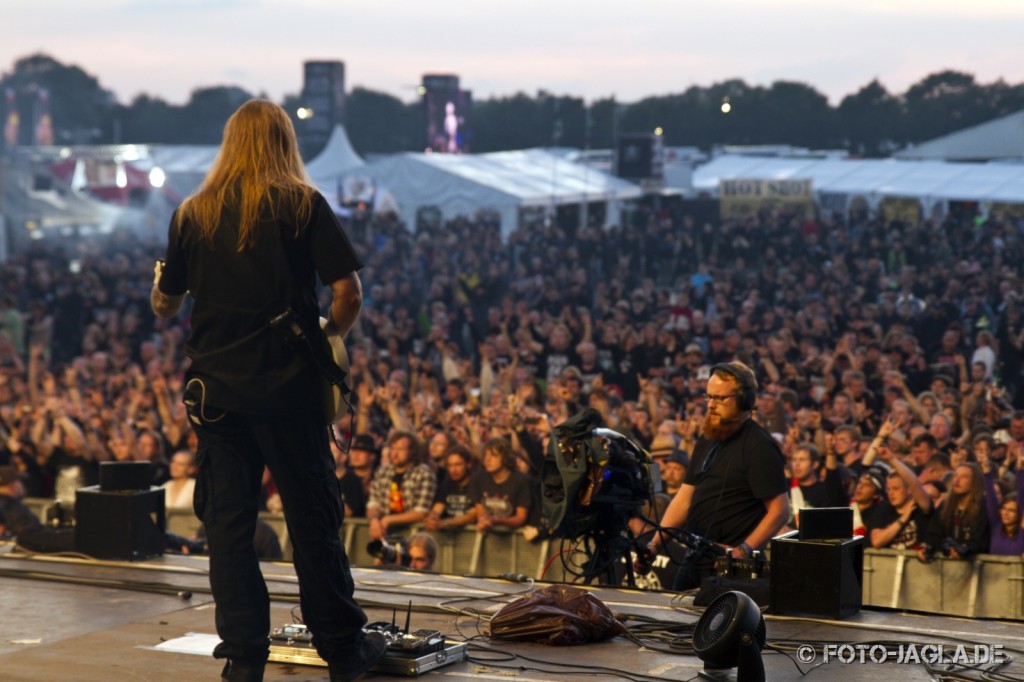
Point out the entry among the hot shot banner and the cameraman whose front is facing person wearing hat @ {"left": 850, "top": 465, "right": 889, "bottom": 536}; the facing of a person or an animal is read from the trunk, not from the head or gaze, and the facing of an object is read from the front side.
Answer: the hot shot banner

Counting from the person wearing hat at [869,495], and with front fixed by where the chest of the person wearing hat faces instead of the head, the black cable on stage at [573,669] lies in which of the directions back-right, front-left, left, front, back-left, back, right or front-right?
front-left

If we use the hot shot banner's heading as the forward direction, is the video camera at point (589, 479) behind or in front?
in front

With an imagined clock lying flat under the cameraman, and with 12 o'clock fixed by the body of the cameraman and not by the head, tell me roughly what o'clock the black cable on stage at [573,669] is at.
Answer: The black cable on stage is roughly at 11 o'clock from the cameraman.

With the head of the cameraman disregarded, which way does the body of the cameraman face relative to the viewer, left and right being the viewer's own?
facing the viewer and to the left of the viewer

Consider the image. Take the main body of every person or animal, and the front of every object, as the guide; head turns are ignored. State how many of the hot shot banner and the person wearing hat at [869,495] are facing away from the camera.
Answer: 0

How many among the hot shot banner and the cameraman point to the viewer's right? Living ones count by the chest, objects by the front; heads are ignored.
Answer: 0

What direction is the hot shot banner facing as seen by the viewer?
toward the camera

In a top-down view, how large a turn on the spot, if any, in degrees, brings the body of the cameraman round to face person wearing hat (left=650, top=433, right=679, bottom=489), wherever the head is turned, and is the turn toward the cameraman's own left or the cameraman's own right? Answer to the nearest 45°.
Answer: approximately 135° to the cameraman's own right

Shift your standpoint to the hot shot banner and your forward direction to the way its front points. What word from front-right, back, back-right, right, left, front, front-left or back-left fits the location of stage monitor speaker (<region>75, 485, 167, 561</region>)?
front

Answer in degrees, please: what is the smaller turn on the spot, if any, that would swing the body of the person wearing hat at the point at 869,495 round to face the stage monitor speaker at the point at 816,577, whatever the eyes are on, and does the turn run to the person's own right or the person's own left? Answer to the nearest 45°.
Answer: approximately 45° to the person's own left

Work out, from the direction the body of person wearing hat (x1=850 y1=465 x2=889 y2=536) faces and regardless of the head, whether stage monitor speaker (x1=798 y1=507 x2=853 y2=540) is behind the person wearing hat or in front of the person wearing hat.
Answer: in front

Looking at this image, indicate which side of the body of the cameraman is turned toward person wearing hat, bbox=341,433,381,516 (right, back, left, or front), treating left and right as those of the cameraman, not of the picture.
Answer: right

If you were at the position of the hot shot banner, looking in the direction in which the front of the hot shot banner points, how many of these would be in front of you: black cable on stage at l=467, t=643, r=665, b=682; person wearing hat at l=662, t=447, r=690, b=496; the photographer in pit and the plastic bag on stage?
4

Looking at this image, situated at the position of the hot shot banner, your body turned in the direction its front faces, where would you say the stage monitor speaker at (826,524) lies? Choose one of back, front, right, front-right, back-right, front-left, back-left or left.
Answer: front

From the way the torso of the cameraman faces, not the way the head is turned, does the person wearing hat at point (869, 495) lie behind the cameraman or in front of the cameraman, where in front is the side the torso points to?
behind

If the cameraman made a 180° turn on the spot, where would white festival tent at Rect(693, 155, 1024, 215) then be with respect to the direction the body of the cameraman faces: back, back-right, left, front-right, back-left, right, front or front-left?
front-left

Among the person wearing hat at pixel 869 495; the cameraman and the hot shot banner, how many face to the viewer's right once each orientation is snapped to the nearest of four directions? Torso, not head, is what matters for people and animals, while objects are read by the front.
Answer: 0

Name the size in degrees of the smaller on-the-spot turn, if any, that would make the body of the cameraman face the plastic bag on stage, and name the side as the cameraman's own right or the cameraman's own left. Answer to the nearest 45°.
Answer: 0° — they already face it

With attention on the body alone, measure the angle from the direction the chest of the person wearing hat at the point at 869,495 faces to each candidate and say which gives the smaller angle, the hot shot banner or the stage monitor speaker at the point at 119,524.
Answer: the stage monitor speaker
